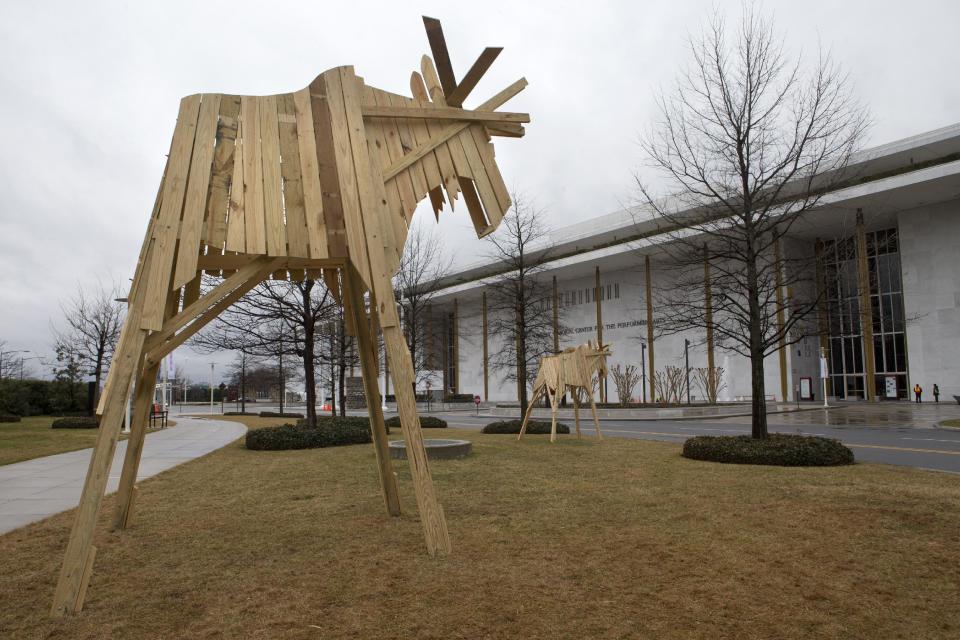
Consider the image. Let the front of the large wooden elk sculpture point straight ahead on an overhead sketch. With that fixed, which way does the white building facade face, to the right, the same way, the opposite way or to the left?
the opposite way

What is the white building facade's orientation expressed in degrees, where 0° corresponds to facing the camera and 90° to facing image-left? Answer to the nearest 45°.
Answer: approximately 45°

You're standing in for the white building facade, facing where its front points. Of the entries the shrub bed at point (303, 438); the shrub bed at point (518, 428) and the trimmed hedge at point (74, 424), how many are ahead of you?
3

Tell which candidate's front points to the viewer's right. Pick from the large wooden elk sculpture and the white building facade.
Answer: the large wooden elk sculpture

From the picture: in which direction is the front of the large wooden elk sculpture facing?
to the viewer's right

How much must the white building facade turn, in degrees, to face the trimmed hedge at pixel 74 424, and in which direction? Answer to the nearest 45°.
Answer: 0° — it already faces it

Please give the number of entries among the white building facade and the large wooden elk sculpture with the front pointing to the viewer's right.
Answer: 1

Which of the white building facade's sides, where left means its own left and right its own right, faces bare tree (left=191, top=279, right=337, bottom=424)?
front

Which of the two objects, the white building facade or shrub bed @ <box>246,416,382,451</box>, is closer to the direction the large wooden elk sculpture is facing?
the white building facade

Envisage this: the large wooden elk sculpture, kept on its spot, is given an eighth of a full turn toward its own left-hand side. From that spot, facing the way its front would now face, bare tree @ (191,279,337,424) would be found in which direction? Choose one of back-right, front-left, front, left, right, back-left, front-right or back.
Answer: front-left

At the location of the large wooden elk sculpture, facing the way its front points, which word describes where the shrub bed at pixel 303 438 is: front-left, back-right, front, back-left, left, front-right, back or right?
left

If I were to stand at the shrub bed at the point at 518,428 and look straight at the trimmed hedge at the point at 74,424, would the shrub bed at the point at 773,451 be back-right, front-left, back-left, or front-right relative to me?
back-left

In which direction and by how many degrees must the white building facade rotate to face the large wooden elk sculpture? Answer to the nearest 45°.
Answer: approximately 45° to its left

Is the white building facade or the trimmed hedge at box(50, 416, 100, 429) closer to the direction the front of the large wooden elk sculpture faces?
the white building facade

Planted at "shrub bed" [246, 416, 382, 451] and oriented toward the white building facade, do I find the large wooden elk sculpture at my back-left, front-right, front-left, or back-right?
back-right

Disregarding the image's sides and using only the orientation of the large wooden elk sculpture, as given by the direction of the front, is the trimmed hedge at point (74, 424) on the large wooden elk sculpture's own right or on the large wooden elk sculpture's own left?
on the large wooden elk sculpture's own left

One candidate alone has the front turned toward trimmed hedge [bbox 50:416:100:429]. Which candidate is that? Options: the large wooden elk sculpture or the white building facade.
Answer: the white building facade
